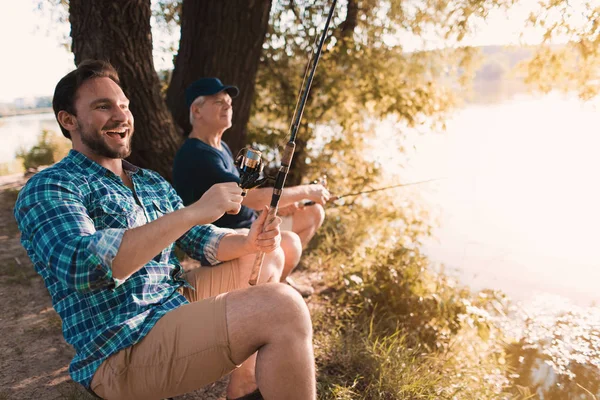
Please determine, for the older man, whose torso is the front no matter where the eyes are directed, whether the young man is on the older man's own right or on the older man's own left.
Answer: on the older man's own right

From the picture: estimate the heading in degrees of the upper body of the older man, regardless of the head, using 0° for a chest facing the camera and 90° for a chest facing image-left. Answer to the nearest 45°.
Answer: approximately 270°

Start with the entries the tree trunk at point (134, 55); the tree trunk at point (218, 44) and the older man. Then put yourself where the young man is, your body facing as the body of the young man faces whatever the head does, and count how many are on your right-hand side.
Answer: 0

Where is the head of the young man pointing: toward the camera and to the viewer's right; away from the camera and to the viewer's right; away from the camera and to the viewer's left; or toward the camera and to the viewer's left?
toward the camera and to the viewer's right

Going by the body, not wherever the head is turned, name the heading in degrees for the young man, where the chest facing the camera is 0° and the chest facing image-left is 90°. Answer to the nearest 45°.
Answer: approximately 315°

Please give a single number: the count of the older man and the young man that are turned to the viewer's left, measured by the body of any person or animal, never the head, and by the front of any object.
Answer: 0

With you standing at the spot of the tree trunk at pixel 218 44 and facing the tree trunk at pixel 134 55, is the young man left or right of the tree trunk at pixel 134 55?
left

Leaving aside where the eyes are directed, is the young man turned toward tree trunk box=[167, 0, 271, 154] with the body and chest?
no

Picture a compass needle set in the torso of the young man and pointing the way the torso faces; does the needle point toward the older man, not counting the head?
no

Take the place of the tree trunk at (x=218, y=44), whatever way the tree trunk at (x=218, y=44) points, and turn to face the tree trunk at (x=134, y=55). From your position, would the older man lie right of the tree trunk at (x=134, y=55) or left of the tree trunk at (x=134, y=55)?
left

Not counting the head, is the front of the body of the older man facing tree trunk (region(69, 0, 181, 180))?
no
